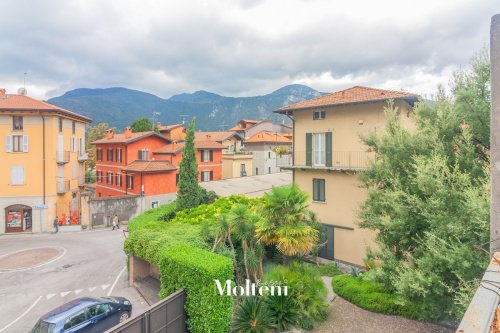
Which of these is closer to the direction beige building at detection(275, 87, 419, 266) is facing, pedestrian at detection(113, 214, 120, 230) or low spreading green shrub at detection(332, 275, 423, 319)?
the low spreading green shrub

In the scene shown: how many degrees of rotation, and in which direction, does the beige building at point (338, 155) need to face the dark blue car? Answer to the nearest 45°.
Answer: approximately 45° to its right

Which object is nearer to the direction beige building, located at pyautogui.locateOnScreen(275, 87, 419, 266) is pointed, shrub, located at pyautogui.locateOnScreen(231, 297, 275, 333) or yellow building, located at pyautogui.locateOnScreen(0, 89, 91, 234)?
the shrub

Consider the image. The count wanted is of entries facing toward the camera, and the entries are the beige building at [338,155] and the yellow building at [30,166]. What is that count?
2

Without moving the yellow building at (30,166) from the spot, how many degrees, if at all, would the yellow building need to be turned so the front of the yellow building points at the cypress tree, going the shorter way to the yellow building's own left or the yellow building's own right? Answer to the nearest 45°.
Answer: approximately 45° to the yellow building's own left

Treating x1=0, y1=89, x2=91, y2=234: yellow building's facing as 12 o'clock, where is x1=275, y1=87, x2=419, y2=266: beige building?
The beige building is roughly at 11 o'clock from the yellow building.

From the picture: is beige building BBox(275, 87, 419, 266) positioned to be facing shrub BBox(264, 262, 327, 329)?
yes
